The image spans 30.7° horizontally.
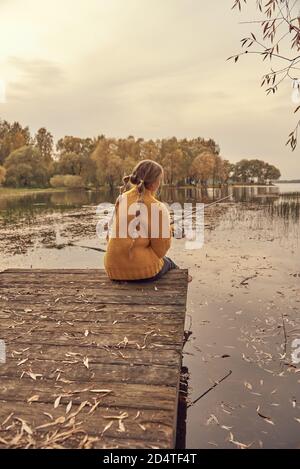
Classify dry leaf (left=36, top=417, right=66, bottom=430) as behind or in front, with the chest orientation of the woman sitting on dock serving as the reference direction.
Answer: behind

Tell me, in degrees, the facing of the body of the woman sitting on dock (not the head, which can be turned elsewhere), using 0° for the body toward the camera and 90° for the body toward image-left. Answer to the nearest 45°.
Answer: approximately 225°

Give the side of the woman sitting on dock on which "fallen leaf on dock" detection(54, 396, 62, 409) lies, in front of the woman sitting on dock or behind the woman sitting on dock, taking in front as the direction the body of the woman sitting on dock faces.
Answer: behind

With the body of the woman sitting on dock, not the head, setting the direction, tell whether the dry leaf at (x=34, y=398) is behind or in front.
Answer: behind
